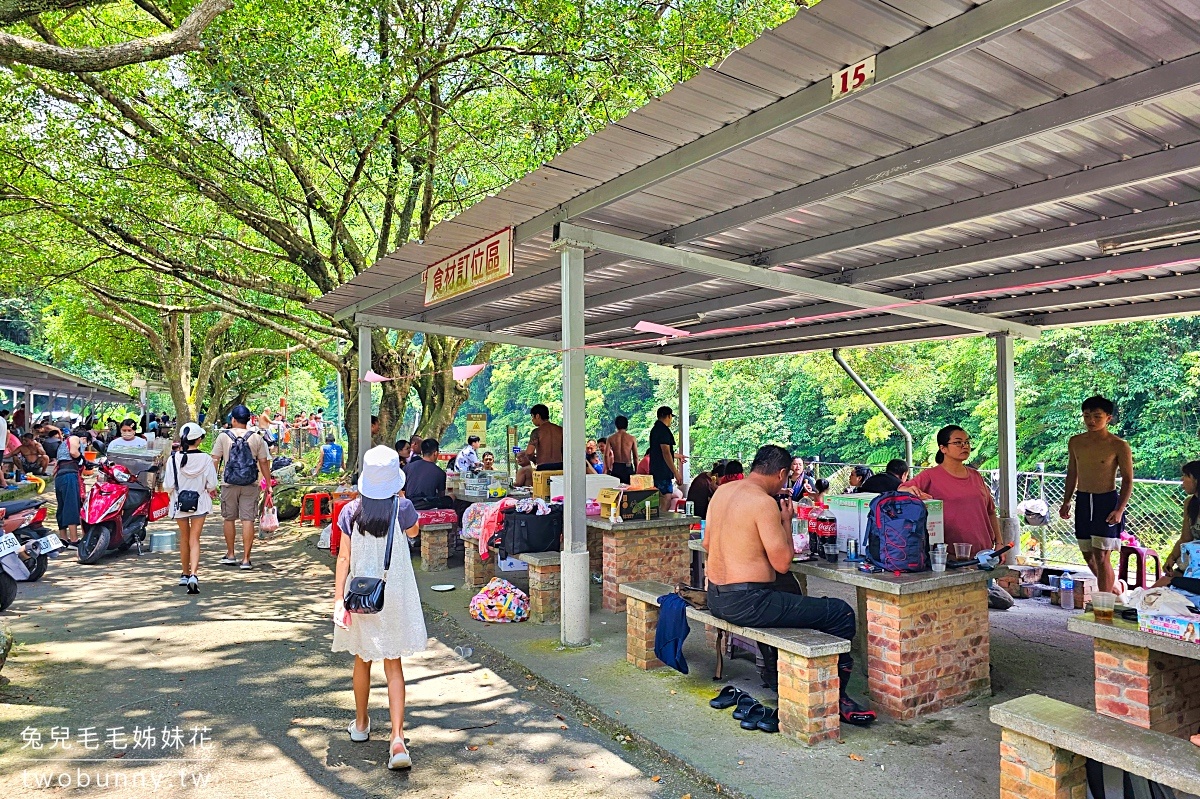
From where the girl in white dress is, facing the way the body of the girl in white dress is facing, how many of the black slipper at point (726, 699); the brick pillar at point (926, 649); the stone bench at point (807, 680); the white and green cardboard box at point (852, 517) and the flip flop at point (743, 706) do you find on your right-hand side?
5

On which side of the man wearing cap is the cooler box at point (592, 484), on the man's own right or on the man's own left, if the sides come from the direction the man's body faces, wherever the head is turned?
on the man's own right

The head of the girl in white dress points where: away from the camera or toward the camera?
away from the camera

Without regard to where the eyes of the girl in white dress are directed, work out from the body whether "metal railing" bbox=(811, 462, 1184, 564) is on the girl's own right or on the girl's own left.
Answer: on the girl's own right

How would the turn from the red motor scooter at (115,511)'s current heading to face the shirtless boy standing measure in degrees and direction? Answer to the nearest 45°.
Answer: approximately 90° to its left

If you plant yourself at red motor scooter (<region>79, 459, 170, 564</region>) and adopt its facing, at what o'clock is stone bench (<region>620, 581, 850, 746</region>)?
The stone bench is roughly at 10 o'clock from the red motor scooter.

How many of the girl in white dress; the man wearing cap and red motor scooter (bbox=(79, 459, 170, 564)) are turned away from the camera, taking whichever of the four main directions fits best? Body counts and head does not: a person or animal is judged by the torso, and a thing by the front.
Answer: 2

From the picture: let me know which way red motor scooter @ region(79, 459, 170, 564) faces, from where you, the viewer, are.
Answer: facing the viewer and to the left of the viewer

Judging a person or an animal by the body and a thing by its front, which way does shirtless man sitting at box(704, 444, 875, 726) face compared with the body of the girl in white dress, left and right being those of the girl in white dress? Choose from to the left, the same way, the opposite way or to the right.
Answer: to the right

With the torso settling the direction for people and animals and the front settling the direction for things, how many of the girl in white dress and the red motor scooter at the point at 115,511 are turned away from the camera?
1

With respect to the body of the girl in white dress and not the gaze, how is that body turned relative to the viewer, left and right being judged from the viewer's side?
facing away from the viewer

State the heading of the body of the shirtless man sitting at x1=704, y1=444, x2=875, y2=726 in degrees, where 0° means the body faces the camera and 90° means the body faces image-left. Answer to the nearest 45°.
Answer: approximately 225°

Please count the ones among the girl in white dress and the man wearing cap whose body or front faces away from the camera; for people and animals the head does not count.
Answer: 2

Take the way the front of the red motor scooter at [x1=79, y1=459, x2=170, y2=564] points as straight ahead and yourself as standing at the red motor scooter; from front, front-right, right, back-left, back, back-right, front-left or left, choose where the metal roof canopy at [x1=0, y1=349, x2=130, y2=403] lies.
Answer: back-right

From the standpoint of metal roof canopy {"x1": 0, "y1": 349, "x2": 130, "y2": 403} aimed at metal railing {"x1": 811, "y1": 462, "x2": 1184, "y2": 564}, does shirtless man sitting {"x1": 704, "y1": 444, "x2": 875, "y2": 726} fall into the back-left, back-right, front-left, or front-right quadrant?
front-right

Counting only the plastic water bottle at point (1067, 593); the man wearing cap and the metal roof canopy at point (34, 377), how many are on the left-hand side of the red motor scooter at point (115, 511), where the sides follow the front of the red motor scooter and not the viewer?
2

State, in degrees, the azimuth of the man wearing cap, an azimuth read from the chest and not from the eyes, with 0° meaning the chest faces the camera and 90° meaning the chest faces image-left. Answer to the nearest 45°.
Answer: approximately 180°

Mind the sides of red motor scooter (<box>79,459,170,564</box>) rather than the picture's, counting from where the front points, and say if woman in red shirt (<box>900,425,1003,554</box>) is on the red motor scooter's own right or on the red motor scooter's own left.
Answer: on the red motor scooter's own left
